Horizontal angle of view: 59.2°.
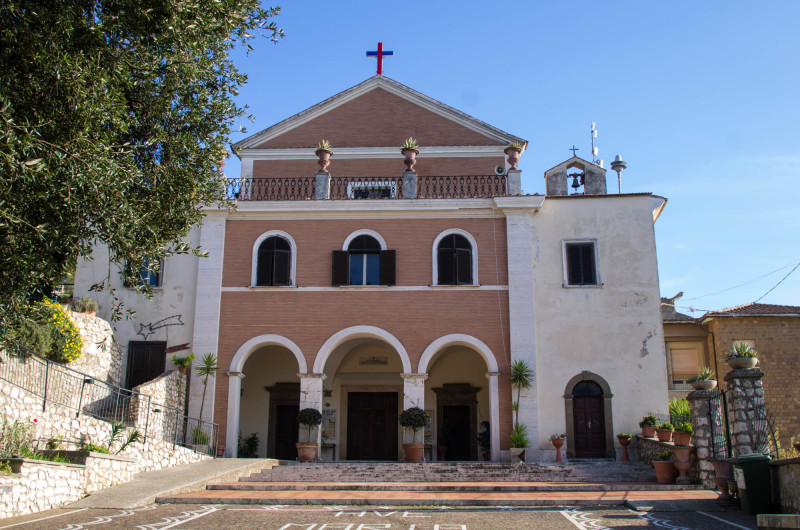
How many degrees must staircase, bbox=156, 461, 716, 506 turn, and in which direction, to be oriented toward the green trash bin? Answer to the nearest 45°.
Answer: approximately 45° to its left

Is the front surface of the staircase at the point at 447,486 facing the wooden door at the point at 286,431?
no

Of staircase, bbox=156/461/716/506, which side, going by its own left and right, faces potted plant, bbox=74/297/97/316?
right

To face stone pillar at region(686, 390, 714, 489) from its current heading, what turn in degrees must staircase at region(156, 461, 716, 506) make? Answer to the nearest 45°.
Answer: approximately 90° to its left

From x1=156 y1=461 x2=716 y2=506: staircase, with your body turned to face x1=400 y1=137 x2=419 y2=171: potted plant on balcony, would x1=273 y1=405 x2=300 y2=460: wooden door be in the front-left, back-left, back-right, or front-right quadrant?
front-left

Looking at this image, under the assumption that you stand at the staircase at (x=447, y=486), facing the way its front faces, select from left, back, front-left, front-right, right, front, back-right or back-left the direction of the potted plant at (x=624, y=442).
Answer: back-left

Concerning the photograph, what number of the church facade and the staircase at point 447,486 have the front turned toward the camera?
2

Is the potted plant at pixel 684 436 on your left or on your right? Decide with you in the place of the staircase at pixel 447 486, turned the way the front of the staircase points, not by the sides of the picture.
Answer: on your left

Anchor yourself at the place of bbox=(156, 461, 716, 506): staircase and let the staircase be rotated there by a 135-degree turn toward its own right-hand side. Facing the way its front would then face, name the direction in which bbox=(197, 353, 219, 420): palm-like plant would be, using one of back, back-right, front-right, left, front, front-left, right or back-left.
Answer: front

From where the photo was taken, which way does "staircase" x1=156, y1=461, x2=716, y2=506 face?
toward the camera

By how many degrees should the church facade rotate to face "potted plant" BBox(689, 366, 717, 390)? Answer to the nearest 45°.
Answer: approximately 45° to its left

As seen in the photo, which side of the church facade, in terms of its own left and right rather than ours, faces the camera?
front

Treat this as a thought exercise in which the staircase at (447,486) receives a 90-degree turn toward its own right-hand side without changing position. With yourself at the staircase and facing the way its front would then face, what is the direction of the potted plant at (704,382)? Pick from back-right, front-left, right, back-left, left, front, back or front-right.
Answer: back

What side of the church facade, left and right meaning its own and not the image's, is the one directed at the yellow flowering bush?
right

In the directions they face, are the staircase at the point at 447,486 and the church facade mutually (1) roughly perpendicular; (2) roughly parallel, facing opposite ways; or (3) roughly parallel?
roughly parallel
